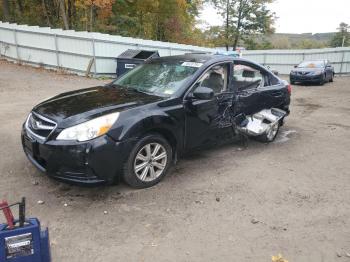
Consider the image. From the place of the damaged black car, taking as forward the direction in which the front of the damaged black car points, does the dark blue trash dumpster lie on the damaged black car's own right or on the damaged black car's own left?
on the damaged black car's own right

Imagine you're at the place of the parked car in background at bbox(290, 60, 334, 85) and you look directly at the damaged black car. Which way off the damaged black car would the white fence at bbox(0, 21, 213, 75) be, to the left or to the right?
right

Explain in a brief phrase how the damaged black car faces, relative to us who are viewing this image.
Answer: facing the viewer and to the left of the viewer

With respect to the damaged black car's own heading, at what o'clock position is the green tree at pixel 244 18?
The green tree is roughly at 5 o'clock from the damaged black car.

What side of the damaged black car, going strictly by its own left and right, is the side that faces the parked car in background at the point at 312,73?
back

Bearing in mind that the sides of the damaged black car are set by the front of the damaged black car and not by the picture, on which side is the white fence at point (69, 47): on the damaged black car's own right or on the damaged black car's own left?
on the damaged black car's own right
